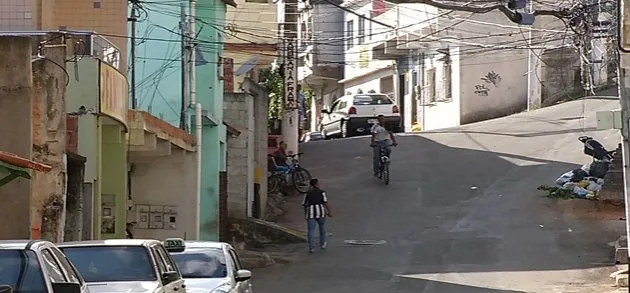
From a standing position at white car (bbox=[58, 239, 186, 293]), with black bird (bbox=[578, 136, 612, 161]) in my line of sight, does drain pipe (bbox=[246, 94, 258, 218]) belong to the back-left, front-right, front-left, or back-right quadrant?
front-left

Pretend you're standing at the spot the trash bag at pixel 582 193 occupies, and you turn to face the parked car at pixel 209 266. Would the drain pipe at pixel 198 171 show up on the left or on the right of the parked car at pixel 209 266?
right

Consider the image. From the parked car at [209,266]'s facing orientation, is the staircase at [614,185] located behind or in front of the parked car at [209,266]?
behind

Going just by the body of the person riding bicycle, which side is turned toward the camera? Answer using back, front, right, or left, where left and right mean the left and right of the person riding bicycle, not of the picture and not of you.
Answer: front

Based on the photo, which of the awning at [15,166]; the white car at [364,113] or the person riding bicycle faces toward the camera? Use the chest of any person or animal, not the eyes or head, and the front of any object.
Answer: the person riding bicycle

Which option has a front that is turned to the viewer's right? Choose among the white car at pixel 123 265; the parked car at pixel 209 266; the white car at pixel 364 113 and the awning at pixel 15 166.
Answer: the awning

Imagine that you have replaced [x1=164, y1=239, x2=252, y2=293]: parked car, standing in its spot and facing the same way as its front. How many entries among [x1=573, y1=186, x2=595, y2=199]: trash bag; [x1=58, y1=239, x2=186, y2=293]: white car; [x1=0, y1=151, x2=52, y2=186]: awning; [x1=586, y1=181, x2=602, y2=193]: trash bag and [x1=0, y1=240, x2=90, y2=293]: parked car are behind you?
2

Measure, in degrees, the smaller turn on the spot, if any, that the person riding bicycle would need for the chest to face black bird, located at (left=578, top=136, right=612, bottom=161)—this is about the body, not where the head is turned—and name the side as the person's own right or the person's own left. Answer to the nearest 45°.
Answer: approximately 90° to the person's own left

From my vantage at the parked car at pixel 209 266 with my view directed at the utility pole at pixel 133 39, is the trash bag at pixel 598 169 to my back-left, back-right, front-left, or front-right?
front-right

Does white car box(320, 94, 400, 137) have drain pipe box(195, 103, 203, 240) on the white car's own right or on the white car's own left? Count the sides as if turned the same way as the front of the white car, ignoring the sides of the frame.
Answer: on the white car's own left

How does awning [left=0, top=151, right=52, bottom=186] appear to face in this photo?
to the viewer's right

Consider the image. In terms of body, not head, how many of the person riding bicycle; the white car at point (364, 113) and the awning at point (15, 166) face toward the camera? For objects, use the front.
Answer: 1
